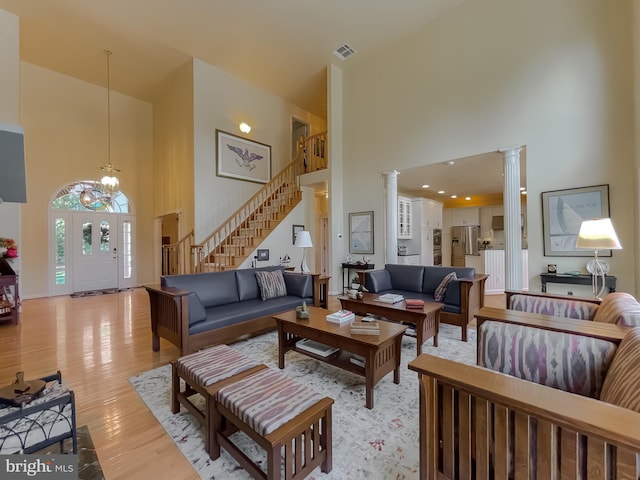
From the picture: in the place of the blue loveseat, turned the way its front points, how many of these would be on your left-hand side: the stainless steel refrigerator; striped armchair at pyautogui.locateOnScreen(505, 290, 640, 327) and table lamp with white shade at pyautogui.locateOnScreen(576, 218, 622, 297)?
2

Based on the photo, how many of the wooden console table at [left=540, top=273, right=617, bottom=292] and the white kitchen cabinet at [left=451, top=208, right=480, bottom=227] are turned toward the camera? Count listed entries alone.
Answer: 2

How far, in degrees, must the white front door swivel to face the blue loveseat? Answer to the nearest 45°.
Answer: approximately 45° to its left

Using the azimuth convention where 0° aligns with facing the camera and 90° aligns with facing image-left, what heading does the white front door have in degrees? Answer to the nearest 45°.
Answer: approximately 0°
